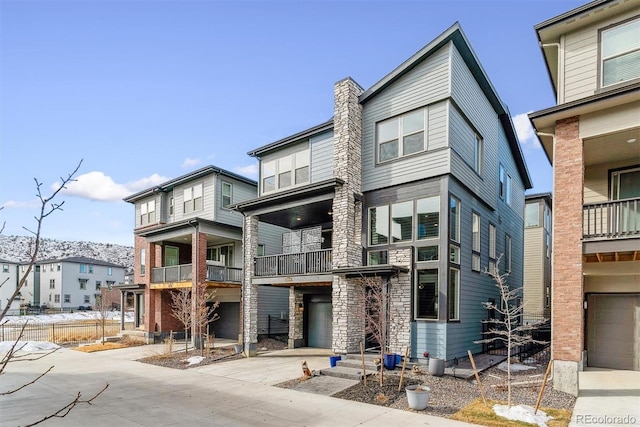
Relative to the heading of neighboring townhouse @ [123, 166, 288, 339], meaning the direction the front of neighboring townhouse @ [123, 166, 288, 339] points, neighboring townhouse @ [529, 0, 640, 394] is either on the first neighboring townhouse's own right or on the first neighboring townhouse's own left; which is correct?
on the first neighboring townhouse's own left

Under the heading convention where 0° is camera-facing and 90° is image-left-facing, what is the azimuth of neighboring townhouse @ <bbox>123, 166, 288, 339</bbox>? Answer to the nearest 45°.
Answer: approximately 45°

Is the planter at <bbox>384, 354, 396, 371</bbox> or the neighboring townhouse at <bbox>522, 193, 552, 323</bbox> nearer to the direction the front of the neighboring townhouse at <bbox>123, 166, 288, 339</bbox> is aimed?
the planter

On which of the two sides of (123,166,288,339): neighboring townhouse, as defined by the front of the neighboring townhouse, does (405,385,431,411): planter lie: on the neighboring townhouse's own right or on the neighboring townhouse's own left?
on the neighboring townhouse's own left

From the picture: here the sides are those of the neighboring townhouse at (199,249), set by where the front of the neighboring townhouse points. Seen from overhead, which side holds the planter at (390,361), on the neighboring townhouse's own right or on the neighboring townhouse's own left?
on the neighboring townhouse's own left
